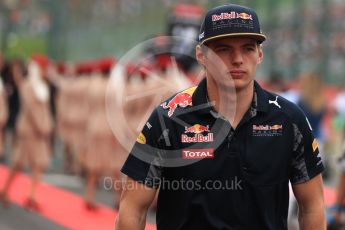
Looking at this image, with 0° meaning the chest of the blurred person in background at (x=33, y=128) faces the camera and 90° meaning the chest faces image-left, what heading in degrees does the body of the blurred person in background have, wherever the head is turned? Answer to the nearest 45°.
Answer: approximately 315°

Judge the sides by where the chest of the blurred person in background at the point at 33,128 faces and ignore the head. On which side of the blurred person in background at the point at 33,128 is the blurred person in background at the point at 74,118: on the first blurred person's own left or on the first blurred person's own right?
on the first blurred person's own left

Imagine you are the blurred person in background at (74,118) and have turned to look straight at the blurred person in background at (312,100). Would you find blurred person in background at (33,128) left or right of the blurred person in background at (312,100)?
right

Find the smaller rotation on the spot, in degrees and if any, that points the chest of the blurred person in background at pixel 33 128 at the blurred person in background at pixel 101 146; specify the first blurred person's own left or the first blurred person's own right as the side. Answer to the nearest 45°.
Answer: approximately 45° to the first blurred person's own left

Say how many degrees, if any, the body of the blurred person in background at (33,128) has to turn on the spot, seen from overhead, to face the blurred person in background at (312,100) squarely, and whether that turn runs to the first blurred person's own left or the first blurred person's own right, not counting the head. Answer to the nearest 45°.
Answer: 0° — they already face them
